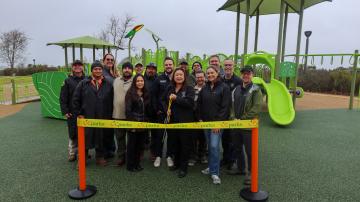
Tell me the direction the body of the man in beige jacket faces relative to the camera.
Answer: toward the camera

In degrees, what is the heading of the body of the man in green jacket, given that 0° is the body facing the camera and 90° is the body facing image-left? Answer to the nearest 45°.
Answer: approximately 45°

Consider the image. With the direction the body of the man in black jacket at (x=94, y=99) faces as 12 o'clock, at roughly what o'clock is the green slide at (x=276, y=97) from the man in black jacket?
The green slide is roughly at 8 o'clock from the man in black jacket.

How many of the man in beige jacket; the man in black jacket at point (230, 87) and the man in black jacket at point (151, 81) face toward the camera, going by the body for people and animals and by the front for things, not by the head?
3

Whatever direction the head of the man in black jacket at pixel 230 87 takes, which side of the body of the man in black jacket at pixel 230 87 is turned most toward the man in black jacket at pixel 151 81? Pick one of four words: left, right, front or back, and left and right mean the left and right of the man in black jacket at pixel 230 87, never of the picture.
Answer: right

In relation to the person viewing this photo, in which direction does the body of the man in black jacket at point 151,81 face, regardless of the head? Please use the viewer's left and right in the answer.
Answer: facing the viewer

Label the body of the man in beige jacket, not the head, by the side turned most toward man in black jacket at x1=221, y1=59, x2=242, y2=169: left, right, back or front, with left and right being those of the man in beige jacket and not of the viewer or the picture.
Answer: left

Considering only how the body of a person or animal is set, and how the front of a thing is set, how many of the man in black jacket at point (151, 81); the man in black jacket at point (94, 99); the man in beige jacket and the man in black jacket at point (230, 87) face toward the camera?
4

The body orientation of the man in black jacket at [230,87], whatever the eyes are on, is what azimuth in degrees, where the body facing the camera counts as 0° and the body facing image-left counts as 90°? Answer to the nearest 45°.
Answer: approximately 0°

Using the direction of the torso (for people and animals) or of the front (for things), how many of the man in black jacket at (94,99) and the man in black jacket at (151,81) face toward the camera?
2

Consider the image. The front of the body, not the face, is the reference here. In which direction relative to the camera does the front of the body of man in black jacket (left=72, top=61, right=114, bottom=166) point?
toward the camera

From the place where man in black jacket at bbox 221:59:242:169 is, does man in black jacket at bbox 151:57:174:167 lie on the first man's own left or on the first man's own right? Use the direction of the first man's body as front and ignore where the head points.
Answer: on the first man's own right
